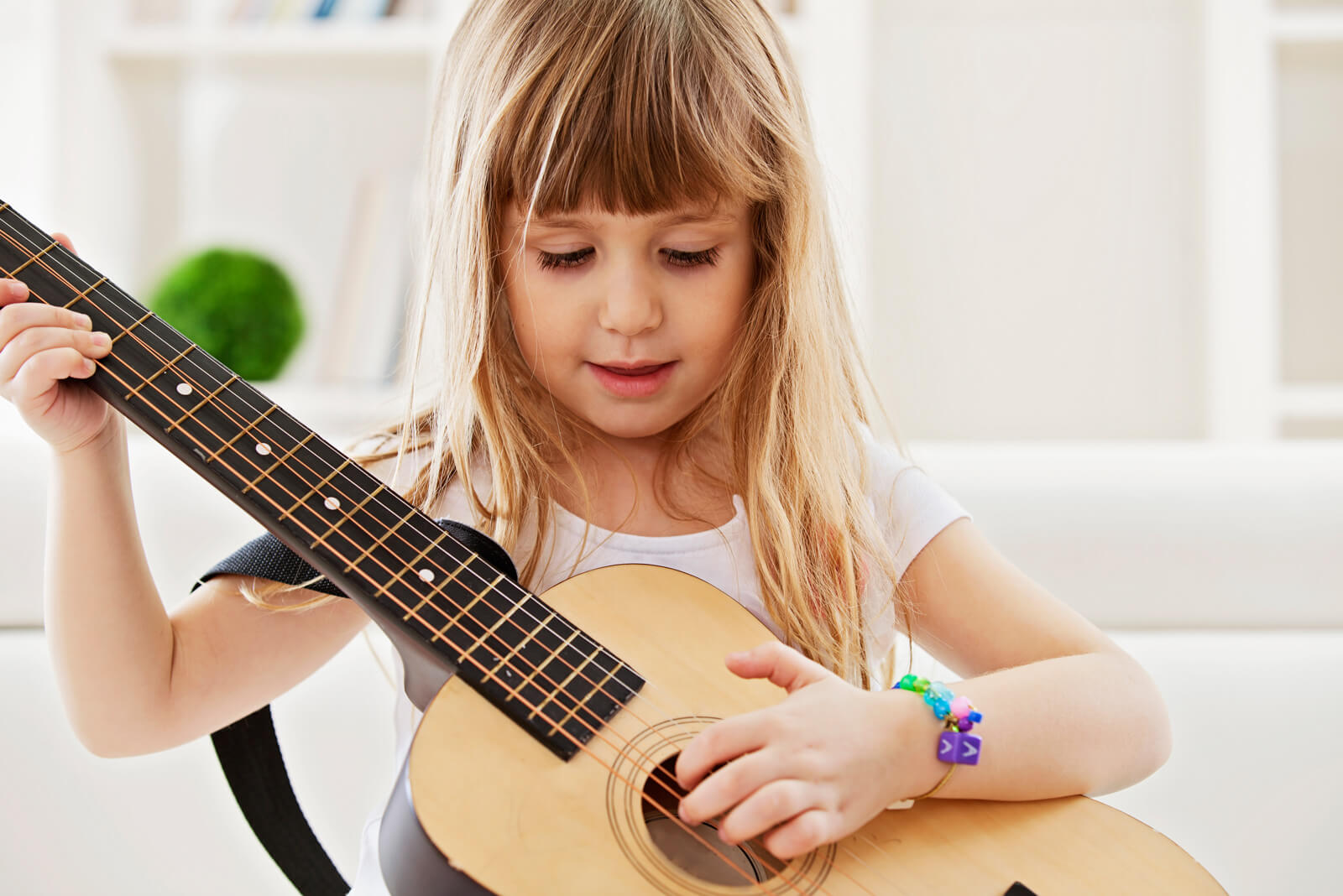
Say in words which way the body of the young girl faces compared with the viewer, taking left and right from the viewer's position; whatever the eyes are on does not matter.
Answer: facing the viewer

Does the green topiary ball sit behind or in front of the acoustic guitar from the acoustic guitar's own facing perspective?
behind

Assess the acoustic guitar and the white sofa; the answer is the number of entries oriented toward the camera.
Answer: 2

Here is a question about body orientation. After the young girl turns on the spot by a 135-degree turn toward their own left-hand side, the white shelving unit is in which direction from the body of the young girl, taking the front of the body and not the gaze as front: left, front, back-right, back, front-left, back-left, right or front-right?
front

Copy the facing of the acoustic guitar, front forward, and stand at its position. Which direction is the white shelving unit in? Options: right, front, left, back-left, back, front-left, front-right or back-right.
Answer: back-left

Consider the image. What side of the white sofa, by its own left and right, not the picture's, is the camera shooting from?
front
